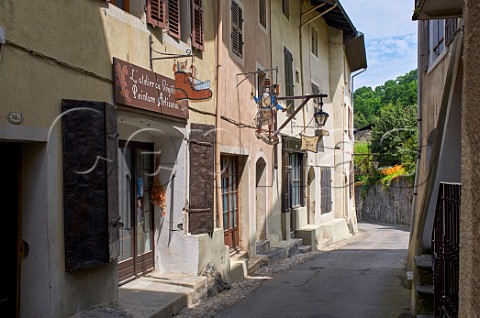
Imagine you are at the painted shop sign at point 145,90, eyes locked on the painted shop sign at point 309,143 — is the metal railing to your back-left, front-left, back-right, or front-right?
back-right

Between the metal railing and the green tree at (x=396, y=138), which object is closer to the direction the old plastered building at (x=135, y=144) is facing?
the metal railing

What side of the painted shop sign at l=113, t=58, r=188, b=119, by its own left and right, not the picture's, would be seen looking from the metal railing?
front

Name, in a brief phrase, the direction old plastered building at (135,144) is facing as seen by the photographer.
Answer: facing the viewer and to the right of the viewer

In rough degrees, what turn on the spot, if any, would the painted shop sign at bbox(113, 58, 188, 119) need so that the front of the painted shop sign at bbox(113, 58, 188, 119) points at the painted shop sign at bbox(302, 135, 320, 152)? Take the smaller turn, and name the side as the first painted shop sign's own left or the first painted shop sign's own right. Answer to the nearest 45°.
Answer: approximately 90° to the first painted shop sign's own left

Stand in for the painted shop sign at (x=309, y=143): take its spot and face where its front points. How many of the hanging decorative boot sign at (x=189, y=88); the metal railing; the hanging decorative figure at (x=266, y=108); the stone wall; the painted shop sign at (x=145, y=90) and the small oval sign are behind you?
1

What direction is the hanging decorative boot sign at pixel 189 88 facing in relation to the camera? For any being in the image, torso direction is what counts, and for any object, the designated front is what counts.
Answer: to the viewer's right

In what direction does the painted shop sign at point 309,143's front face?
toward the camera

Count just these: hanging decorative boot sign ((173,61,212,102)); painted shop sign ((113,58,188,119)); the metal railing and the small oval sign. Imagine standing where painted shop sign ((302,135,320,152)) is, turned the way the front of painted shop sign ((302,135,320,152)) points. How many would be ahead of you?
4

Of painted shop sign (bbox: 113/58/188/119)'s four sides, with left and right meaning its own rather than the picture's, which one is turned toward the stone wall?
left

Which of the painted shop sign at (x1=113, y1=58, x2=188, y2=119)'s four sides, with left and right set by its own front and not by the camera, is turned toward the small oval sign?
right

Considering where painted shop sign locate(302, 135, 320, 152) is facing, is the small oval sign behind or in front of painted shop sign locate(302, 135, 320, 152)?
in front
